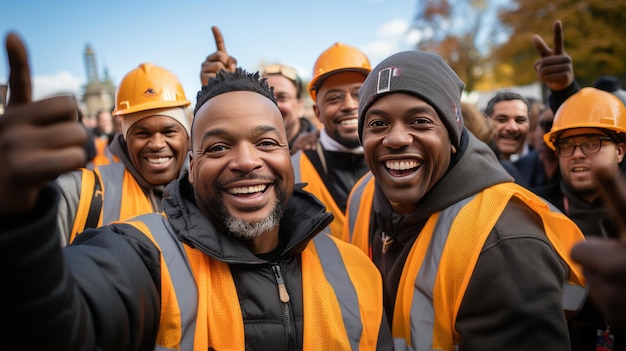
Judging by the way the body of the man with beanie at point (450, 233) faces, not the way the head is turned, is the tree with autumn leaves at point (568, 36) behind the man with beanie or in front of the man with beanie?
behind

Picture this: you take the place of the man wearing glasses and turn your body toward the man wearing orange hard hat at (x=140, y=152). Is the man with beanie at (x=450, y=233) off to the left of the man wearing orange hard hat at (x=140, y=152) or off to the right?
left

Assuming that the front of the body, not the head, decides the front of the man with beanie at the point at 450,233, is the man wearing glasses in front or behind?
behind

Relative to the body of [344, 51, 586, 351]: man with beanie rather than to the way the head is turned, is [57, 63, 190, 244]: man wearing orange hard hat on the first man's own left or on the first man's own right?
on the first man's own right

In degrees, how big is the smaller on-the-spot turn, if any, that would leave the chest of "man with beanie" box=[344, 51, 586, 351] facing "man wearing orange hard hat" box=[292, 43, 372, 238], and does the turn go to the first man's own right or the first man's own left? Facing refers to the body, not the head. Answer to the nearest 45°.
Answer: approximately 90° to the first man's own right

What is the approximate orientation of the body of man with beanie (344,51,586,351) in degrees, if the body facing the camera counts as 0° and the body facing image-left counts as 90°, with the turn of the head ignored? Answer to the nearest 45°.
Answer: approximately 45°

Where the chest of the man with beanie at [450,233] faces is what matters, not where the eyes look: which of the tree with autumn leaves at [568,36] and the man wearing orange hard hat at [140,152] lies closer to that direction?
the man wearing orange hard hat
